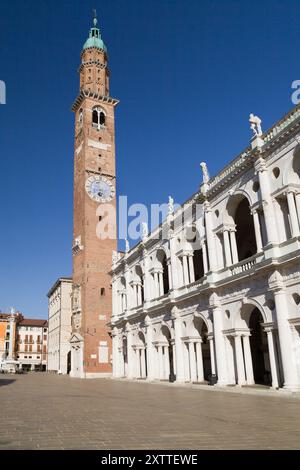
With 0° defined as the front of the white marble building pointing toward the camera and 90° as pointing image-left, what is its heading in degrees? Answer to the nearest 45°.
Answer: approximately 45°
